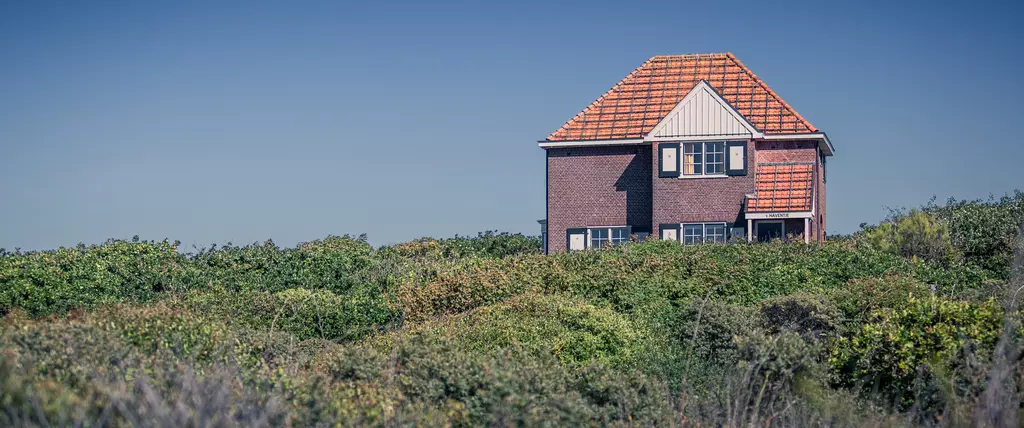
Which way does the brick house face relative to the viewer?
toward the camera

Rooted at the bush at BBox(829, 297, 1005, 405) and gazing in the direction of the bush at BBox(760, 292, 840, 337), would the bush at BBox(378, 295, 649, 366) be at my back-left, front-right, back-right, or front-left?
front-left

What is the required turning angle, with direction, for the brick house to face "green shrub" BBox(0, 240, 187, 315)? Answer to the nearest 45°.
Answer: approximately 45° to its right

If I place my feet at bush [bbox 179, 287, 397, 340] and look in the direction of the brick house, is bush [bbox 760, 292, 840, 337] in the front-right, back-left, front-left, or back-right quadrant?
front-right

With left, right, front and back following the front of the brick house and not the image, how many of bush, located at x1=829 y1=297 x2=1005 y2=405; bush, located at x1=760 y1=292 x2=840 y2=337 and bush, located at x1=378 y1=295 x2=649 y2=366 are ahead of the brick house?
3

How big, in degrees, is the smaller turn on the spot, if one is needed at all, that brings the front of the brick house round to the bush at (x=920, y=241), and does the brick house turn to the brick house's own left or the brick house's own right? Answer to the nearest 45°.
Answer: approximately 45° to the brick house's own left

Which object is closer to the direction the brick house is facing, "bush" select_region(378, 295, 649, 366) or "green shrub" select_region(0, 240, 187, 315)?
the bush

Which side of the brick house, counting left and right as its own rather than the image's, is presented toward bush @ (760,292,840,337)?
front

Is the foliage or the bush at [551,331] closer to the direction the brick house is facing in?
the bush
